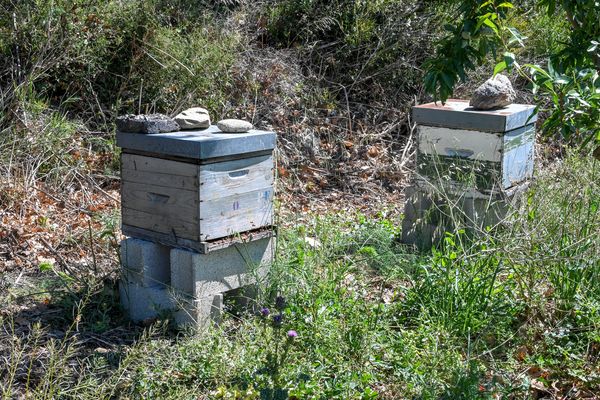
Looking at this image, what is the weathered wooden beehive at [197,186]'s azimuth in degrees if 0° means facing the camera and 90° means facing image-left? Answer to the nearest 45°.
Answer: approximately 315°

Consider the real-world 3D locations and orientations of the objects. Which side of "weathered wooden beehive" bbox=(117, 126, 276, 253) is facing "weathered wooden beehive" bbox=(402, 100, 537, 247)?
left
